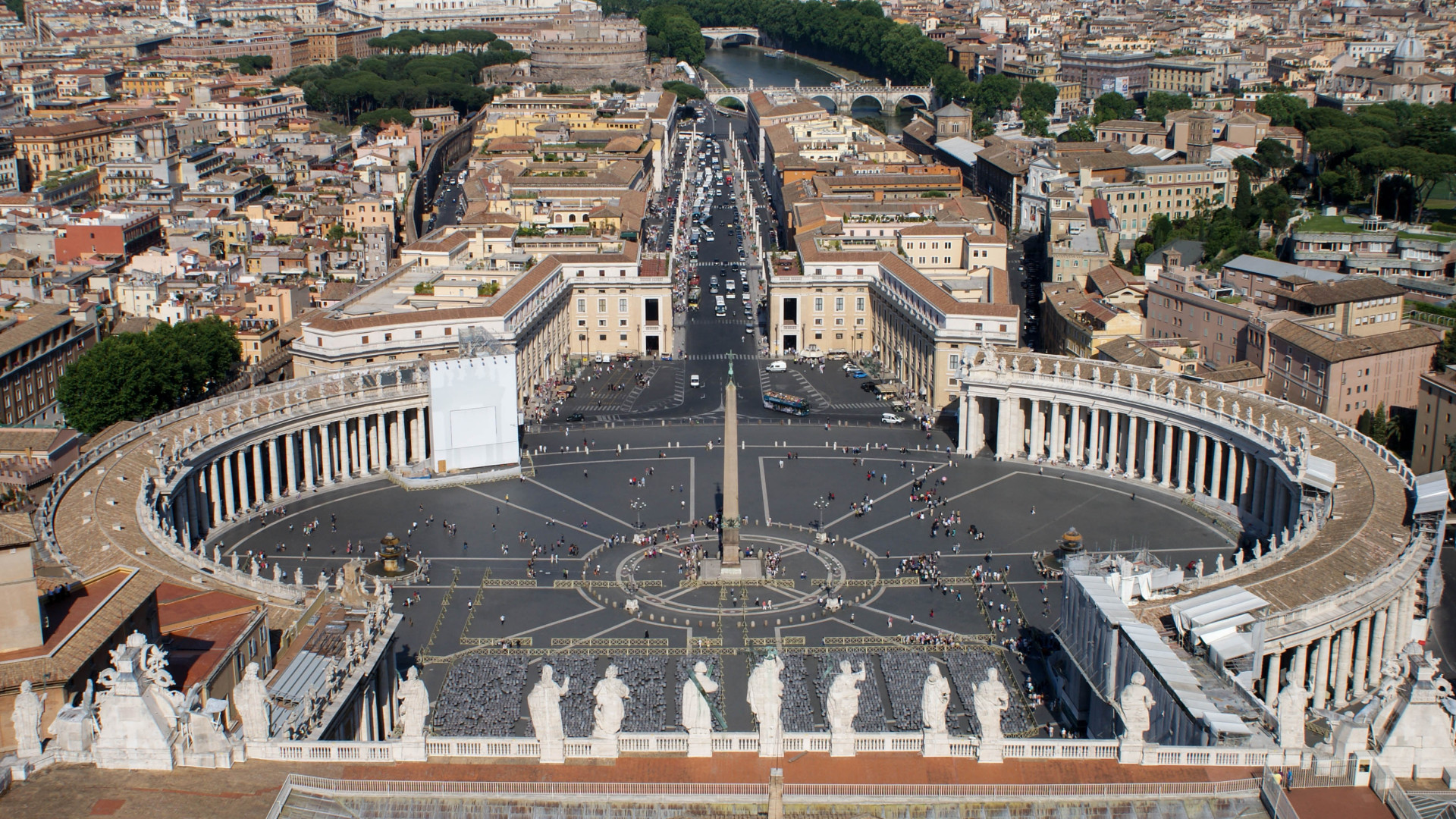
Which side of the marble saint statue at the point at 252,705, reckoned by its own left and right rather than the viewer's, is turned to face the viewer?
back

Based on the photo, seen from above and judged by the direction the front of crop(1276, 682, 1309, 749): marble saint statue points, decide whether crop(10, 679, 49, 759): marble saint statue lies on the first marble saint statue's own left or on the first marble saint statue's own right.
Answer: on the first marble saint statue's own left

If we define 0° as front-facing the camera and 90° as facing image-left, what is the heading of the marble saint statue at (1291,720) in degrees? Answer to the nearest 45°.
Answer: approximately 180°

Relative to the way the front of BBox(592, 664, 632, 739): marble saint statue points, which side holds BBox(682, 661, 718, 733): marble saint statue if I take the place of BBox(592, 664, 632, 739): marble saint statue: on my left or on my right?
on my right

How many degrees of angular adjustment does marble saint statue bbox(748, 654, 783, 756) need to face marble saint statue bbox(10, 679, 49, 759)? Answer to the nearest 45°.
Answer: approximately 90° to its left

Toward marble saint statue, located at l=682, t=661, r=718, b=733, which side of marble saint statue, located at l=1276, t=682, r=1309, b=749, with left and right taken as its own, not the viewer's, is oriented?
left

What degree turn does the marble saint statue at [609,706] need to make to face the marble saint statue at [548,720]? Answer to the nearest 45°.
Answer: approximately 90° to its left

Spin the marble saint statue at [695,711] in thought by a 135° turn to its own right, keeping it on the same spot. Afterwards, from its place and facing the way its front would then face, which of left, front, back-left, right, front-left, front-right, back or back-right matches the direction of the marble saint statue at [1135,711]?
front-left

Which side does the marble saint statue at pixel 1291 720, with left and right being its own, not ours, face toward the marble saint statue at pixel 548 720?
left

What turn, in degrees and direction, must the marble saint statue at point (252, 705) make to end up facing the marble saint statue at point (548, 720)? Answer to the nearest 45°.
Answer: approximately 90° to its right

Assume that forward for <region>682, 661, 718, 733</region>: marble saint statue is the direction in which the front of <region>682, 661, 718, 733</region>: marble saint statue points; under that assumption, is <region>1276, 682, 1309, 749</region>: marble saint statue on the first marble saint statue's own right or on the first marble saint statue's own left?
on the first marble saint statue's own right

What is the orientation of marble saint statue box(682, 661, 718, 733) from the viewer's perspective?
away from the camera
